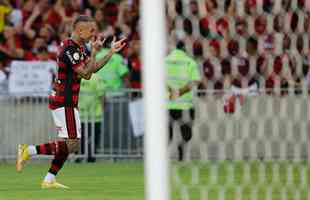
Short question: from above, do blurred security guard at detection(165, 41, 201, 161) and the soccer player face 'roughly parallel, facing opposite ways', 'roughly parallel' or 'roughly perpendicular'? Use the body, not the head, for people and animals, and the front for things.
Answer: roughly perpendicular

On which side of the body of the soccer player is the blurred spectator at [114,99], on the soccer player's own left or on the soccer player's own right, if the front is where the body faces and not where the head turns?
on the soccer player's own left

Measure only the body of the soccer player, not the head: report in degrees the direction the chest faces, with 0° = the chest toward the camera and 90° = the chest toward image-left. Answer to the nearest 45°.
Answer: approximately 270°
